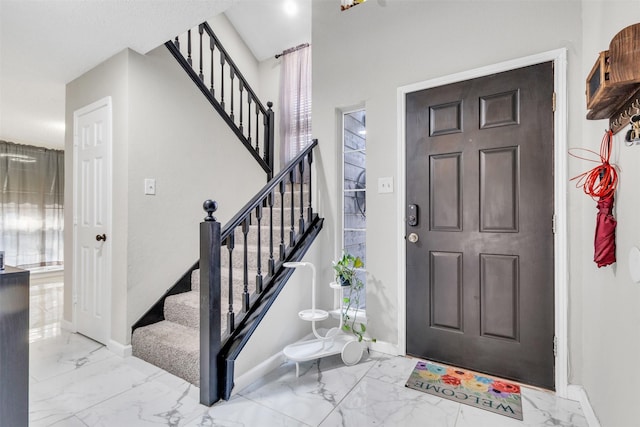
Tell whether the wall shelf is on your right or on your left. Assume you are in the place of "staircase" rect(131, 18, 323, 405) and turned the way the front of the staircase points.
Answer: on your left

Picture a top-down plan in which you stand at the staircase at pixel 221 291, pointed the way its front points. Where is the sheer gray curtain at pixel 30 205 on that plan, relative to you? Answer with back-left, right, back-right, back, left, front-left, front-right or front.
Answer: right

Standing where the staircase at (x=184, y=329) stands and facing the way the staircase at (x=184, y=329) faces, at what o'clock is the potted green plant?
The potted green plant is roughly at 8 o'clock from the staircase.

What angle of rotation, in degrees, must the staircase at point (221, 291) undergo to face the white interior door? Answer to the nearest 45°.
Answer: approximately 90° to its right

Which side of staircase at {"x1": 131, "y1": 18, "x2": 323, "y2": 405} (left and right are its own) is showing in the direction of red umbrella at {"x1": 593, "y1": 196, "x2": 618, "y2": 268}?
left

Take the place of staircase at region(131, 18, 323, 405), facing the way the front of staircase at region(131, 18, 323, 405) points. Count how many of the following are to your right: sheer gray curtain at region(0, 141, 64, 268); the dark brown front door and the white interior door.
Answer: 2

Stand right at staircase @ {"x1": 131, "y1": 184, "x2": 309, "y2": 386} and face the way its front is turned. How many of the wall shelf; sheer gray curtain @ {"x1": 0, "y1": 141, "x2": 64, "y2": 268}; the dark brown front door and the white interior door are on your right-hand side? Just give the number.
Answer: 2

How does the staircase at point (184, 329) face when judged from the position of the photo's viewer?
facing the viewer and to the left of the viewer

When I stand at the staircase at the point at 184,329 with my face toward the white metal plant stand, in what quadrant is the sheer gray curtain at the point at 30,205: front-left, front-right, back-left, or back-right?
back-left

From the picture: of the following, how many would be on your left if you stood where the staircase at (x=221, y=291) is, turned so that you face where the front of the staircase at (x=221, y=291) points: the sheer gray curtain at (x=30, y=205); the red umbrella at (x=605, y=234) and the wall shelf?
2

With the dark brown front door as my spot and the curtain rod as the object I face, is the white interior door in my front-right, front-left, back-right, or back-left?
front-left

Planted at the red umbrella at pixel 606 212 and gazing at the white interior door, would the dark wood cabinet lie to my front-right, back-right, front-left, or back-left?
front-left

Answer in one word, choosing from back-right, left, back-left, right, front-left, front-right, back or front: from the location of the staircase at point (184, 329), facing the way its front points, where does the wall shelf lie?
left

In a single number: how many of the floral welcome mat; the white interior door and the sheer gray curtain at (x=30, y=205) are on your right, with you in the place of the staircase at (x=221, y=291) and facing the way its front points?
2

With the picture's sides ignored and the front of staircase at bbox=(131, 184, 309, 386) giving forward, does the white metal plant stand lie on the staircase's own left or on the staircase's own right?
on the staircase's own left

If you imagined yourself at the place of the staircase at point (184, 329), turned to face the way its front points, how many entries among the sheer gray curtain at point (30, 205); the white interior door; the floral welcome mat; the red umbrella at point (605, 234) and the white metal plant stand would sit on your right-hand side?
2

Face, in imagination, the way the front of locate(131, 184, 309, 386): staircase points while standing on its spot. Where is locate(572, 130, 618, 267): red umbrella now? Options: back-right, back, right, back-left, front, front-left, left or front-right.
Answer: left
